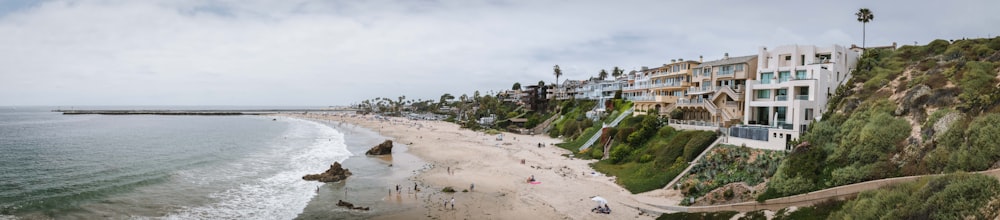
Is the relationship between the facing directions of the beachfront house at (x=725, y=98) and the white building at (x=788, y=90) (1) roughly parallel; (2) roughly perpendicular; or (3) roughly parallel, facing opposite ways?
roughly parallel

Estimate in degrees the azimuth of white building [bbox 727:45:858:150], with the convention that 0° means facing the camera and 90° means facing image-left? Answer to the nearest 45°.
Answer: approximately 45°

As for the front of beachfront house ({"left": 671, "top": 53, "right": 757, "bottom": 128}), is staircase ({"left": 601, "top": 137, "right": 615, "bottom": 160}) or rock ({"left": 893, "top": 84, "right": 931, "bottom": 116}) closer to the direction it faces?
the staircase

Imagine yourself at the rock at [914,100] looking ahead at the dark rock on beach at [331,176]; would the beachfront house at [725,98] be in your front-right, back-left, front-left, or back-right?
front-right

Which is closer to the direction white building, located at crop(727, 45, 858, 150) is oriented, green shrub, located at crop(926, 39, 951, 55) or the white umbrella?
the white umbrella

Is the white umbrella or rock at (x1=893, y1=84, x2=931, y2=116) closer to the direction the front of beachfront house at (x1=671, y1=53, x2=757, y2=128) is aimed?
the white umbrella

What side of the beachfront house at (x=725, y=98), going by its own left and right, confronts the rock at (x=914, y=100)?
left

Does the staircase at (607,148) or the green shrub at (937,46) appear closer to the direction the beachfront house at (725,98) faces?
the staircase

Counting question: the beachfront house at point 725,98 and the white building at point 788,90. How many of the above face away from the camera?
0

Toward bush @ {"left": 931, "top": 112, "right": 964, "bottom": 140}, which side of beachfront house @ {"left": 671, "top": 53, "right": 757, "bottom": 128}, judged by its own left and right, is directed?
left

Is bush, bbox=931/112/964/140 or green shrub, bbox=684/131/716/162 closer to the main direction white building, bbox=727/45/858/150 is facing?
the green shrub

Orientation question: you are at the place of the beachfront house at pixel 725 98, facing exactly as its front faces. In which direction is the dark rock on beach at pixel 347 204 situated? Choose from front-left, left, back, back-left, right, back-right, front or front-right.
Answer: front

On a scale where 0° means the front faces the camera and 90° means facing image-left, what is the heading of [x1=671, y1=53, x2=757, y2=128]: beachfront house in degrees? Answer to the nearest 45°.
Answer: approximately 45°

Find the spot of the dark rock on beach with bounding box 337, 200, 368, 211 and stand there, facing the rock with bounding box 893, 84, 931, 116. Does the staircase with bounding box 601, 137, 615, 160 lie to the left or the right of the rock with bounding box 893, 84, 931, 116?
left

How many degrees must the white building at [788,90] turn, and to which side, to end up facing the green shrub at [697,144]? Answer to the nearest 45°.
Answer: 0° — it already faces it

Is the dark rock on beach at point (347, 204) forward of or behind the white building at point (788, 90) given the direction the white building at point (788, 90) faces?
forward

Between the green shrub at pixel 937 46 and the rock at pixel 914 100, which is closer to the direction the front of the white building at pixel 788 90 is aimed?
the rock
